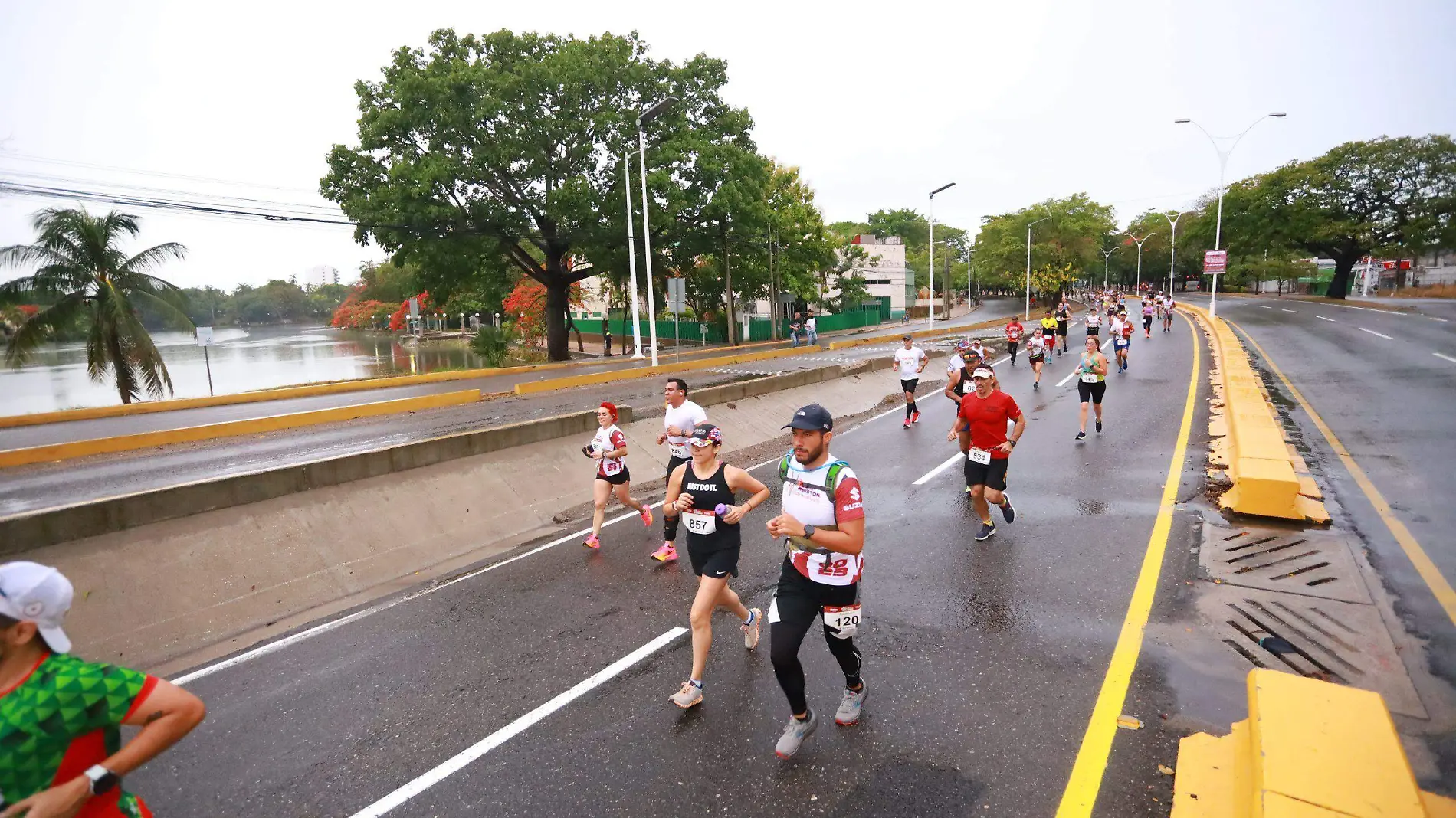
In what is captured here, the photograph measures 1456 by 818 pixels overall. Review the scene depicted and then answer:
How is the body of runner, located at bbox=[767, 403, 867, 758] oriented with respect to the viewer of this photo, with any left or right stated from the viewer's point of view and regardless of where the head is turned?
facing the viewer and to the left of the viewer

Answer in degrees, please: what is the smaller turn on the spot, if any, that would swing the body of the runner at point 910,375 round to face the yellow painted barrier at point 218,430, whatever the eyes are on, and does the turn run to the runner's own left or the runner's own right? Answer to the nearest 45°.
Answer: approximately 45° to the runner's own right

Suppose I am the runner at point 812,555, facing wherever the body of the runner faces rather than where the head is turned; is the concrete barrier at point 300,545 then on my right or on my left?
on my right

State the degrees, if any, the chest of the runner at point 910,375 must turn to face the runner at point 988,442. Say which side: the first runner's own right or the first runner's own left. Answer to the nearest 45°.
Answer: approximately 45° to the first runner's own left

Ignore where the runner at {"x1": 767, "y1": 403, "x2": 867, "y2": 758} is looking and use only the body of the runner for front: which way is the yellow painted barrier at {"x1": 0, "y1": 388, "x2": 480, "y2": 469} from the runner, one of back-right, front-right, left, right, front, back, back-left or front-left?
right

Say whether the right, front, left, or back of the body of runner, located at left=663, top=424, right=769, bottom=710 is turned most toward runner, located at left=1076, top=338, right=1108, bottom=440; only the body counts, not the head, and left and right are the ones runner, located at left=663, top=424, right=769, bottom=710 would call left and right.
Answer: back

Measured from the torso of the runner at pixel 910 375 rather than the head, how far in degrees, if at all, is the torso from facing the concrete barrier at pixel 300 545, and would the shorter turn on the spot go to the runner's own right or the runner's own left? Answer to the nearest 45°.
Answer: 0° — they already face it

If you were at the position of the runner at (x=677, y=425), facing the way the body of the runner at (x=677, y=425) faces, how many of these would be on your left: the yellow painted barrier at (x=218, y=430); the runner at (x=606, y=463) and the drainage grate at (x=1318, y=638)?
1

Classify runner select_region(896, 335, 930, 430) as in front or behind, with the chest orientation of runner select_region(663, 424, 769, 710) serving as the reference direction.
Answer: behind

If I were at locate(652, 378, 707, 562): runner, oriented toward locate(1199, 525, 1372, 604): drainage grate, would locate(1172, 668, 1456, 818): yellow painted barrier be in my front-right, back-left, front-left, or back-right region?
front-right

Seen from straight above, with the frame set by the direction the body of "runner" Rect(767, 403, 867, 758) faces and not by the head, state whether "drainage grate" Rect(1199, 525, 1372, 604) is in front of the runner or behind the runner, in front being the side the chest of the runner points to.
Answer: behind

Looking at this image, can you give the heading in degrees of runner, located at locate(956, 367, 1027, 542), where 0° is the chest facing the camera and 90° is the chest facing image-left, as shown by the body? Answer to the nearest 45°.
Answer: approximately 45°

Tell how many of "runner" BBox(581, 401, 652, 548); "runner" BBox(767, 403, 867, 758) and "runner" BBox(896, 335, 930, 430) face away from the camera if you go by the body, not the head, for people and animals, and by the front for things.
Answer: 0

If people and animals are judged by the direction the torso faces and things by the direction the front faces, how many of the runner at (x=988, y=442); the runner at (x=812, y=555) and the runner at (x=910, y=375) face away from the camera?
0

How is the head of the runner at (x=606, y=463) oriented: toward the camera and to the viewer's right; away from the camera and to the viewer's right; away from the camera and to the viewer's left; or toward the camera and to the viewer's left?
toward the camera and to the viewer's left

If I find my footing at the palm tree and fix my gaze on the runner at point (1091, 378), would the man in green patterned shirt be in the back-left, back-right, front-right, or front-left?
front-right

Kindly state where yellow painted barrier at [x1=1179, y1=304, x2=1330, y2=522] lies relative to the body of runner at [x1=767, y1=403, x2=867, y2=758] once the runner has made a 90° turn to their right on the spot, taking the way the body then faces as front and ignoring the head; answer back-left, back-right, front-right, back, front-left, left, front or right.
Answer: right
